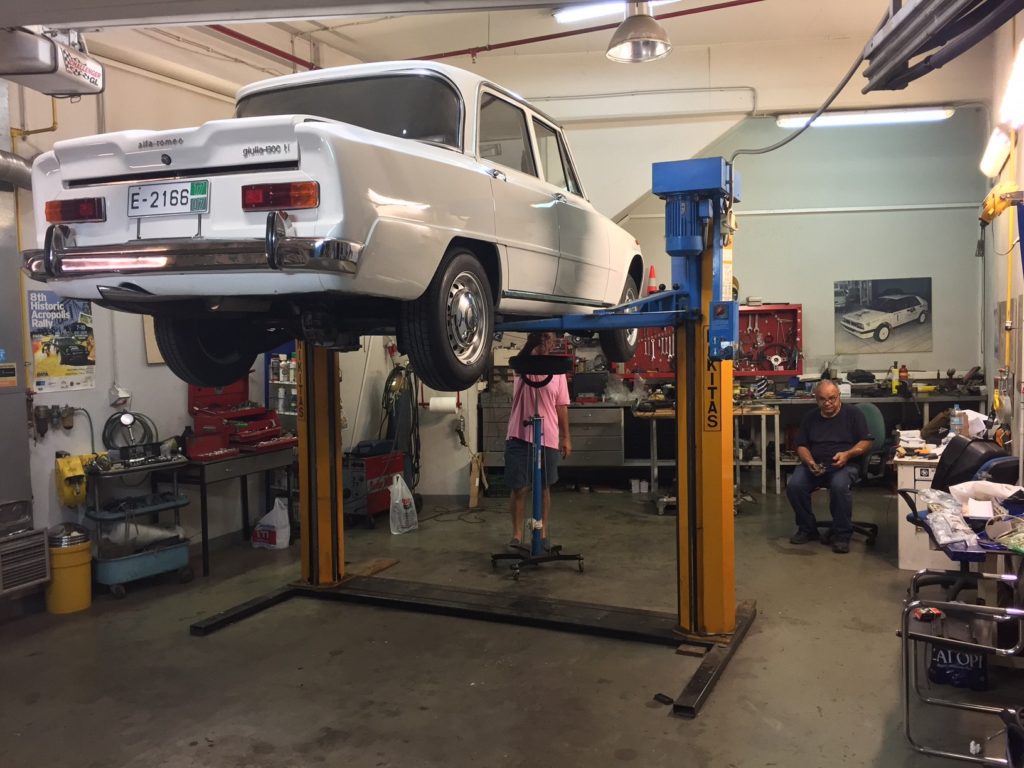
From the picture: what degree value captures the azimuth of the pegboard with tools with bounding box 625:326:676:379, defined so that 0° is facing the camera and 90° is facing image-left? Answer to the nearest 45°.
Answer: approximately 0°

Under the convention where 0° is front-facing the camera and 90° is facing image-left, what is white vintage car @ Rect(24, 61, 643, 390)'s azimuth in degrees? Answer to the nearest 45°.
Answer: approximately 225°

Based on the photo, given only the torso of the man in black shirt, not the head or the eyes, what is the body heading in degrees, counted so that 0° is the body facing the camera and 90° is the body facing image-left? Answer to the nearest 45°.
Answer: approximately 45°

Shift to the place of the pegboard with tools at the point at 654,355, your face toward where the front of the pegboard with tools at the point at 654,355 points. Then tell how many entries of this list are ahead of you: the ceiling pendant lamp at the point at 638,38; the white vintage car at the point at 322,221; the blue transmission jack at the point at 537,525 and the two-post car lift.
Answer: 4

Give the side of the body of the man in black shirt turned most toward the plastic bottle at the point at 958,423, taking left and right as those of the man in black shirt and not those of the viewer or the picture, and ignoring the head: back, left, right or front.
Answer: left

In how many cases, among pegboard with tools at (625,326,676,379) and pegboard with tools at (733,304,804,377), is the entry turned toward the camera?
2

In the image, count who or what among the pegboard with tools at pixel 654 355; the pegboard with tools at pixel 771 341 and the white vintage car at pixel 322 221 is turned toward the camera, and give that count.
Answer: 2

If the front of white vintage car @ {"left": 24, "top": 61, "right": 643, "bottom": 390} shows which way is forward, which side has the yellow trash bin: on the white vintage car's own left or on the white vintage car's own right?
on the white vintage car's own left

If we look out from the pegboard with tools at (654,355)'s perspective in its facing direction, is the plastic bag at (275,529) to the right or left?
on its right
